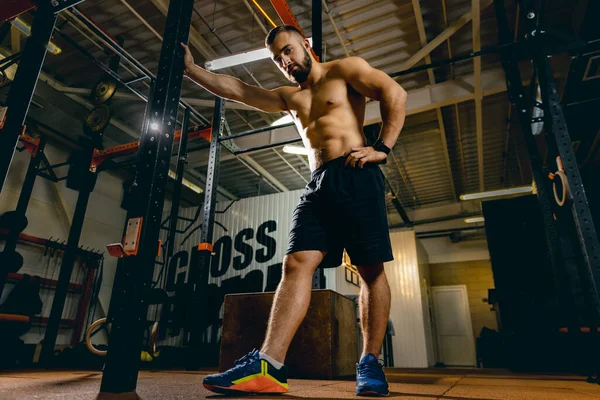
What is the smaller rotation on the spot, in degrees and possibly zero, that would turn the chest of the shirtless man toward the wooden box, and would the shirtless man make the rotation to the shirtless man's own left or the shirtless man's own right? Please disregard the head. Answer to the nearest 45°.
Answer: approximately 135° to the shirtless man's own right

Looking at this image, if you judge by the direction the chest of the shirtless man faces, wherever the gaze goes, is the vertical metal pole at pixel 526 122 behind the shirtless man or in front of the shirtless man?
behind

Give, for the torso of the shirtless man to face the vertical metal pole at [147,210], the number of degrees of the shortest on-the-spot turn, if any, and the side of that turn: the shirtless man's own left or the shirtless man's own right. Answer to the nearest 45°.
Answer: approximately 45° to the shirtless man's own right

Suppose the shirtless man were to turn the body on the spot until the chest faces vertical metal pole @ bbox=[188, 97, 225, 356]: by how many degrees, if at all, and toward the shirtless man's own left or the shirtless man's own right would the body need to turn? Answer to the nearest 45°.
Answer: approximately 90° to the shirtless man's own right

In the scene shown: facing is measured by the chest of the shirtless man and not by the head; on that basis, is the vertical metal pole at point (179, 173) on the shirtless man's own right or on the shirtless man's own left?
on the shirtless man's own right

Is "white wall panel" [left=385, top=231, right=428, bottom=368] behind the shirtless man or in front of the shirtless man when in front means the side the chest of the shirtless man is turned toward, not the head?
behind

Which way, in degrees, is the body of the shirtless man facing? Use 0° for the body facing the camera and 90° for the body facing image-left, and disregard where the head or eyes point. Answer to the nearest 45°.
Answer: approximately 45°

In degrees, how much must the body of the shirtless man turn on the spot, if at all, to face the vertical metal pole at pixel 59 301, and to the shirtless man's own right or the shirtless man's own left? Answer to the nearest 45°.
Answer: approximately 90° to the shirtless man's own right

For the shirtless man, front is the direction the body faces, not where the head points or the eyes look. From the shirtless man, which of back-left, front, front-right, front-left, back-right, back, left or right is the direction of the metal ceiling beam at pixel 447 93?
back

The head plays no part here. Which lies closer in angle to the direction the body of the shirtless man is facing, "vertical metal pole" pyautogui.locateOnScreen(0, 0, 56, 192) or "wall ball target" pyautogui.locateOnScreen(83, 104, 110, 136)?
the vertical metal pole

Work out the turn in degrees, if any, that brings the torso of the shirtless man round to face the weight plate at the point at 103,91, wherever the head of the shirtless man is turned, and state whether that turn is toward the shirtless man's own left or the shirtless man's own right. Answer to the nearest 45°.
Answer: approximately 90° to the shirtless man's own right

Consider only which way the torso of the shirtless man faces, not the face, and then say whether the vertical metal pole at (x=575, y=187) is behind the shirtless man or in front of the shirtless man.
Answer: behind
